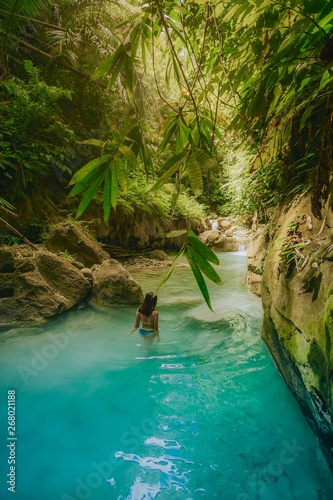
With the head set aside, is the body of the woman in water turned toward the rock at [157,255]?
yes

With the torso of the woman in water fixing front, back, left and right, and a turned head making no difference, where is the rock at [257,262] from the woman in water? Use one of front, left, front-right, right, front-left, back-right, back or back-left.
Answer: front-right

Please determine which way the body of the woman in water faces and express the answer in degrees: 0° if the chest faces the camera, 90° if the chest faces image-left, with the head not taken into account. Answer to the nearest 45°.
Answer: approximately 180°

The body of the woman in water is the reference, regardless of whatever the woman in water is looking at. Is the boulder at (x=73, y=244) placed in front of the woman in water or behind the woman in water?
in front

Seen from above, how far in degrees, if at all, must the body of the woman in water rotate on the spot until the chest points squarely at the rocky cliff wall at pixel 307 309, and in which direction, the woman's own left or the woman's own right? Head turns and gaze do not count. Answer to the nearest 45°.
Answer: approximately 135° to the woman's own right

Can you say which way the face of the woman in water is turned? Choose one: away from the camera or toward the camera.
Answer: away from the camera
